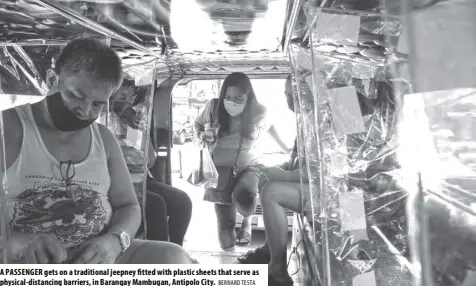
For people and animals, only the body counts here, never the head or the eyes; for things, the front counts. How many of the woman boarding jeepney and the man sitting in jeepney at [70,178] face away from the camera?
0

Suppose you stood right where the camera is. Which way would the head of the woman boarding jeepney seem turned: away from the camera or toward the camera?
toward the camera

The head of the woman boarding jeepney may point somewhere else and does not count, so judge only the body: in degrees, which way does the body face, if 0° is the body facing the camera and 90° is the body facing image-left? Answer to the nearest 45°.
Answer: approximately 0°

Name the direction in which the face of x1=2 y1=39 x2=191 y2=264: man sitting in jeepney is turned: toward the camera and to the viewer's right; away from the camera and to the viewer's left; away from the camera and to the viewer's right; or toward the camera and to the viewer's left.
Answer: toward the camera and to the viewer's right

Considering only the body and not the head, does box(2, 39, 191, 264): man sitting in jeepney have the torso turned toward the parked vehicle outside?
no

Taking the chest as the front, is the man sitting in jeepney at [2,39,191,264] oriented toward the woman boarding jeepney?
no

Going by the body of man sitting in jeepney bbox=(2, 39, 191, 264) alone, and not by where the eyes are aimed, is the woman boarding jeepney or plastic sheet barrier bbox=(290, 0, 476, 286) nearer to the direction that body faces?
the plastic sheet barrier

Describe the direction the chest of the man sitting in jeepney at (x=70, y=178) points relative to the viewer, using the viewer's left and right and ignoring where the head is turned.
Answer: facing the viewer and to the right of the viewer
